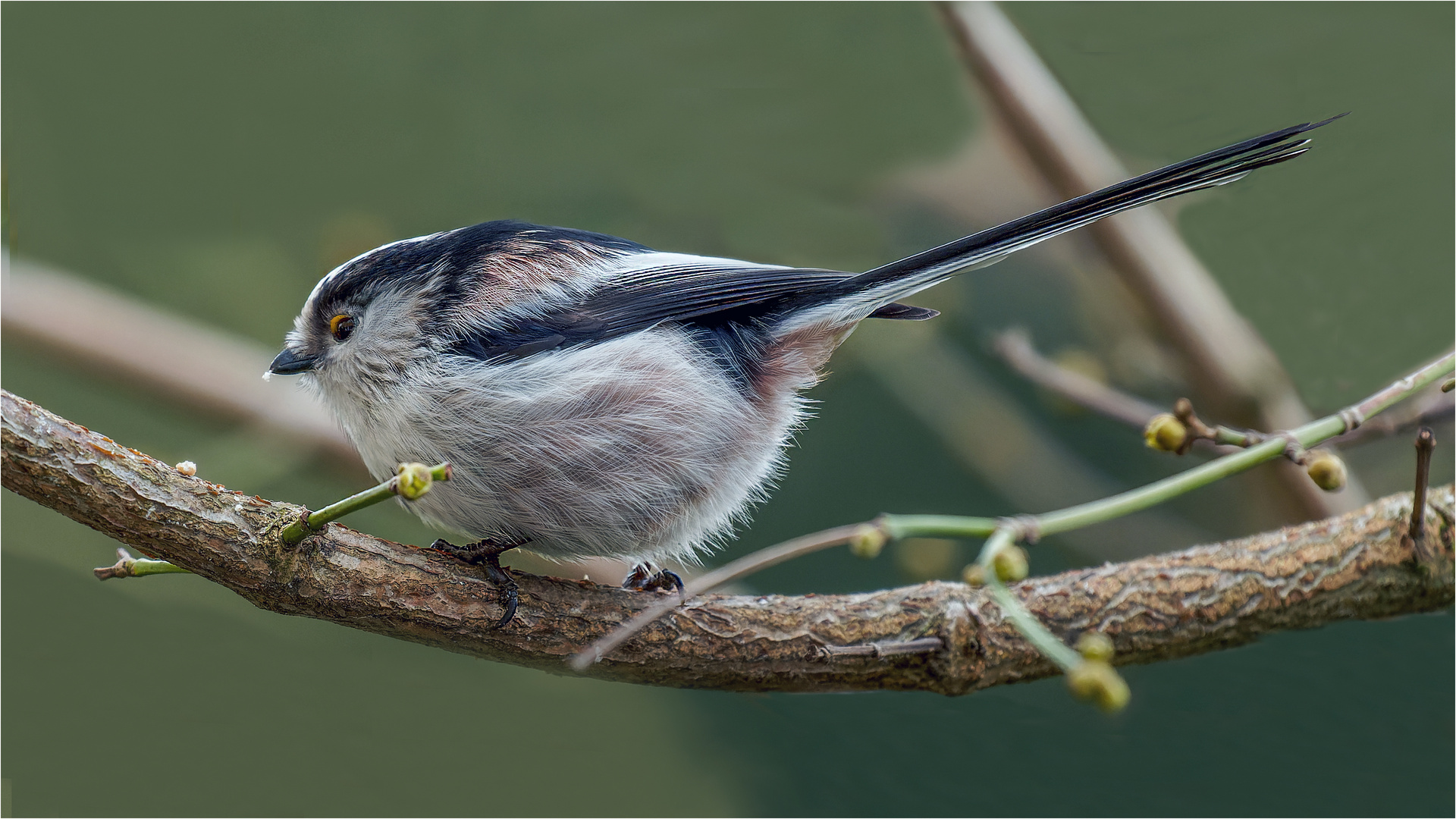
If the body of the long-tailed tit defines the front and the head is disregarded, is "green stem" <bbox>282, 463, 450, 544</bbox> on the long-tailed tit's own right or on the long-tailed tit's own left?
on the long-tailed tit's own left

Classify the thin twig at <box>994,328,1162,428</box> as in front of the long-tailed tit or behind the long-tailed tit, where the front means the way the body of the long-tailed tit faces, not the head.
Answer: behind

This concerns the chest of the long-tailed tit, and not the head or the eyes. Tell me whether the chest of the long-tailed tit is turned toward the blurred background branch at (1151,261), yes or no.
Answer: no

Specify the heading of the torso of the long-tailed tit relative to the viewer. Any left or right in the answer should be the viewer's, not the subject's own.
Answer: facing to the left of the viewer

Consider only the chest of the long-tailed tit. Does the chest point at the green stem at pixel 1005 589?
no

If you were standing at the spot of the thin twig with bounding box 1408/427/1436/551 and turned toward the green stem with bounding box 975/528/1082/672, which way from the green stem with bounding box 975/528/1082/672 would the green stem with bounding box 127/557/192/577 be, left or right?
right

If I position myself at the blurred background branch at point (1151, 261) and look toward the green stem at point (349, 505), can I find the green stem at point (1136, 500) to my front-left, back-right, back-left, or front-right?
front-left

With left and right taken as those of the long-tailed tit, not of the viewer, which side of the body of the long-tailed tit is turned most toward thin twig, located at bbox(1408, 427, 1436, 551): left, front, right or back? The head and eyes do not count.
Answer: back
